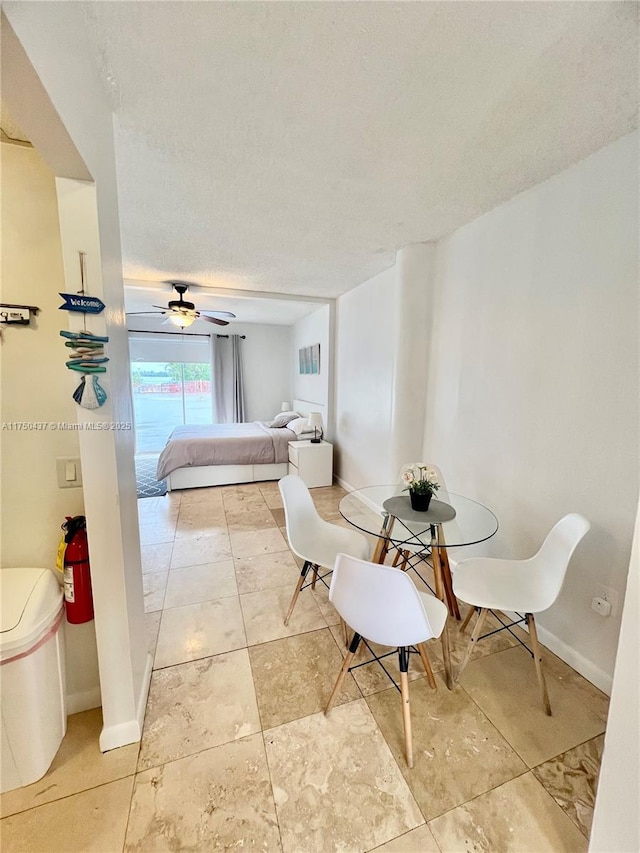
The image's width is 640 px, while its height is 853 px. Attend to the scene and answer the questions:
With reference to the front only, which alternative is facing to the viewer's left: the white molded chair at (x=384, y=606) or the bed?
the bed

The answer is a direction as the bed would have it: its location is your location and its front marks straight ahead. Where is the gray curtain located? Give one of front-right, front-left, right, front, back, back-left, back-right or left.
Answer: right

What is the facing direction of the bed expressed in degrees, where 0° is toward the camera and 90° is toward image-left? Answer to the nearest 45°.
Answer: approximately 90°

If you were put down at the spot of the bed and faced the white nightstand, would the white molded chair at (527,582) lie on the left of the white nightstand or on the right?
right

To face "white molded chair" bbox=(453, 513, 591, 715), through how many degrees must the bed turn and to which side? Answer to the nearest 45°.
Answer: approximately 135° to its left

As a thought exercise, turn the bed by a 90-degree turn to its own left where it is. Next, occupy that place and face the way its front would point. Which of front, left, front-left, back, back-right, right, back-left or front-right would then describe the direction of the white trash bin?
front

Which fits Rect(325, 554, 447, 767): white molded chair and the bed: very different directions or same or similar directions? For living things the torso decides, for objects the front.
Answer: very different directions

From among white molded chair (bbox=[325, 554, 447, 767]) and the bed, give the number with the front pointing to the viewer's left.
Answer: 1

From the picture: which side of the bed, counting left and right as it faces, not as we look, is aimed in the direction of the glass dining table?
left

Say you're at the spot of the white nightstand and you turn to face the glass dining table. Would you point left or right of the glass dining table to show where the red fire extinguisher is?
right

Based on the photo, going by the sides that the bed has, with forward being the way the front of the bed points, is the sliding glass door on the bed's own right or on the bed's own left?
on the bed's own right
